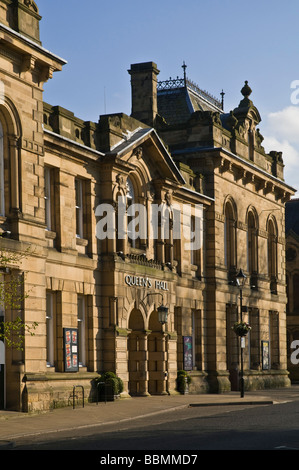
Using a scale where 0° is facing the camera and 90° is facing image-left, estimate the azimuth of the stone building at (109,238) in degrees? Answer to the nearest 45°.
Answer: approximately 315°
